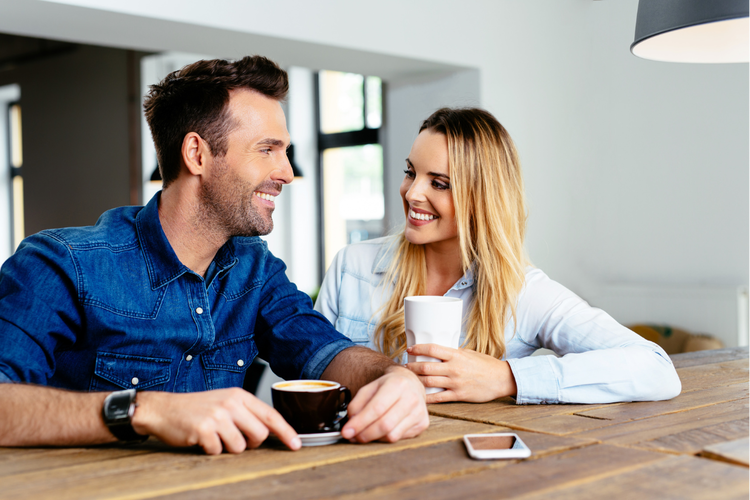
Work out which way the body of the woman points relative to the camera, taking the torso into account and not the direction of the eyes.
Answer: toward the camera

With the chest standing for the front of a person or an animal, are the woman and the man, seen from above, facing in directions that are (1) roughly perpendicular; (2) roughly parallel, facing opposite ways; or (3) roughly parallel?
roughly perpendicular

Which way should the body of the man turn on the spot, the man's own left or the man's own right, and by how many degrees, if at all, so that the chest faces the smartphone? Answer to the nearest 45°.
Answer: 0° — they already face it

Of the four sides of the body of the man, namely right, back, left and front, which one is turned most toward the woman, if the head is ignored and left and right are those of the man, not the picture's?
left

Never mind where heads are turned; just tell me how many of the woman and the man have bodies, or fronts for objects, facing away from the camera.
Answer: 0

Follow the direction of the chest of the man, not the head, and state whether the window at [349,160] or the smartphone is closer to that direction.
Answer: the smartphone

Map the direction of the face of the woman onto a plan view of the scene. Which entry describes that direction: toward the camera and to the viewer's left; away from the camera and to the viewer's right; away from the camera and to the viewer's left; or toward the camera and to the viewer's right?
toward the camera and to the viewer's left

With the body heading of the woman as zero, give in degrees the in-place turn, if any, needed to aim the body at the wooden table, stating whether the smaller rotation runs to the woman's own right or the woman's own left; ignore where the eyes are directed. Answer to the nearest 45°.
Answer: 0° — they already face it

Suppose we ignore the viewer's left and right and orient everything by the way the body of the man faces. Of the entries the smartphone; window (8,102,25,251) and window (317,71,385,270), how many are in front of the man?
1

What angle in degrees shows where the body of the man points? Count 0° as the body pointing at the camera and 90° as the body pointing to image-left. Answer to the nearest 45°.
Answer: approximately 315°

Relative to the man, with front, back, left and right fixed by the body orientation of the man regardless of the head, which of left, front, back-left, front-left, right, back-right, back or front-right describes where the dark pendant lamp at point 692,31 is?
front-left

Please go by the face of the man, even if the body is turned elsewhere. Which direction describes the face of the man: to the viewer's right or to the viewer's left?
to the viewer's right

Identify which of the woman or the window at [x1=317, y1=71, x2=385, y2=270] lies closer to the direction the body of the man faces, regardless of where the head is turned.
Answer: the woman

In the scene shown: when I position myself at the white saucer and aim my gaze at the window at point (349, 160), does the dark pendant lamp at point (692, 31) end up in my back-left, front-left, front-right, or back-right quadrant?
front-right

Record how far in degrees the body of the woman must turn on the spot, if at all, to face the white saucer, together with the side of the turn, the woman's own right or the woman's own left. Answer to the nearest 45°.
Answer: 0° — they already face it

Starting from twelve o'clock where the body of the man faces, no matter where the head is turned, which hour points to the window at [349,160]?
The window is roughly at 8 o'clock from the man.
